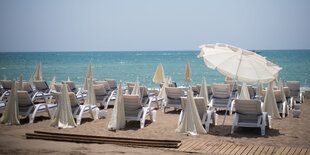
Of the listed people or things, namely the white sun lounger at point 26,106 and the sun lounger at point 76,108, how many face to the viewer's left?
0

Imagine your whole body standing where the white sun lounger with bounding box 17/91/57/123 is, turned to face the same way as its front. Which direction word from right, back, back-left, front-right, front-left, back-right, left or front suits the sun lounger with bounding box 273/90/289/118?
front-right

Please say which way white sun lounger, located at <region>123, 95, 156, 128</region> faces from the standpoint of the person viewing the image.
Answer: facing away from the viewer and to the right of the viewer

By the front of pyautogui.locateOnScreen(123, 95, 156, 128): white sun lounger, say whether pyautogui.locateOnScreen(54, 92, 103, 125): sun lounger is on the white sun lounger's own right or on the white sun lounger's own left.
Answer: on the white sun lounger's own left

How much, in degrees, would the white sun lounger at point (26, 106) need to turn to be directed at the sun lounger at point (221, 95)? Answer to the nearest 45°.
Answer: approximately 45° to its right

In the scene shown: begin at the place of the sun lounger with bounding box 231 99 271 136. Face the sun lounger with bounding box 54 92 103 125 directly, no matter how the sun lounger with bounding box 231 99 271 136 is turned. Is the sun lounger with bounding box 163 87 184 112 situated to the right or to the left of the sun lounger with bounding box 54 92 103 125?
right

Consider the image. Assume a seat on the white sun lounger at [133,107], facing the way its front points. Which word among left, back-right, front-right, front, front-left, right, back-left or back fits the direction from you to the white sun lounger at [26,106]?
back-left

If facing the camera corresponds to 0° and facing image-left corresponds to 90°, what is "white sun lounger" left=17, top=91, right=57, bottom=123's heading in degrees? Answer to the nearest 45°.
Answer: approximately 225°

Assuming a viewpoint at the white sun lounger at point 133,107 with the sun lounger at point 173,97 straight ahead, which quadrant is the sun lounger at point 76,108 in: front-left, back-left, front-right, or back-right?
back-left

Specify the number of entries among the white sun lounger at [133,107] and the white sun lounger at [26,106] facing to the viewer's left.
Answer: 0

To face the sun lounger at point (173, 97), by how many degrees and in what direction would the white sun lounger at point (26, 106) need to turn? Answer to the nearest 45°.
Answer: approximately 45° to its right

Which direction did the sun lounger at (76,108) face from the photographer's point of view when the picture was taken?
facing away from the viewer and to the right of the viewer

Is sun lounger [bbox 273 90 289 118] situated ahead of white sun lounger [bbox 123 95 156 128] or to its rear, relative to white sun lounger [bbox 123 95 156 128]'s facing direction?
ahead

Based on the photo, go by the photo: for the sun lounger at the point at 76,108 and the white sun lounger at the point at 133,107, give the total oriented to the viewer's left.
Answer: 0
